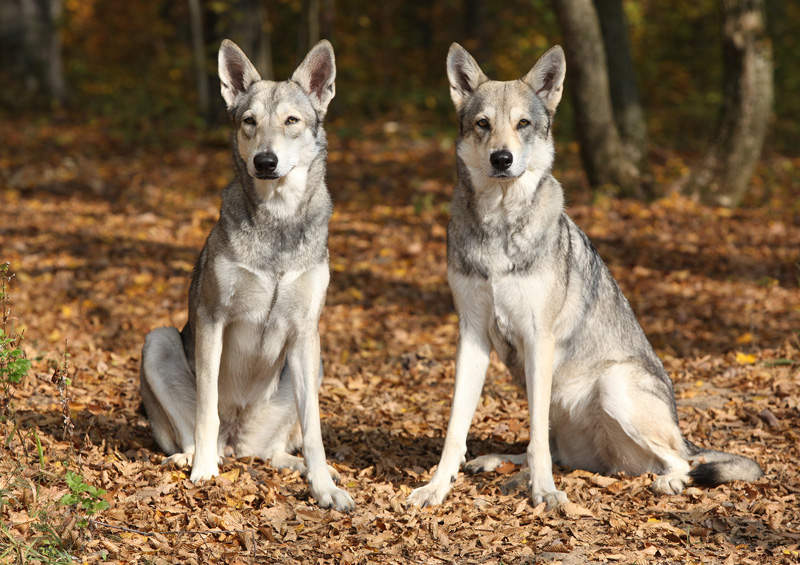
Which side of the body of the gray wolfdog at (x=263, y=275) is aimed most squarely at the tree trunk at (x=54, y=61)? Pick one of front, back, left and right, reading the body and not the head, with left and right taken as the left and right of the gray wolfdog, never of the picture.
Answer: back

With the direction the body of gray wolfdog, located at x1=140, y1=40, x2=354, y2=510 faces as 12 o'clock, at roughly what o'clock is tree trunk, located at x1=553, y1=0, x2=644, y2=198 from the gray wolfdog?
The tree trunk is roughly at 7 o'clock from the gray wolfdog.

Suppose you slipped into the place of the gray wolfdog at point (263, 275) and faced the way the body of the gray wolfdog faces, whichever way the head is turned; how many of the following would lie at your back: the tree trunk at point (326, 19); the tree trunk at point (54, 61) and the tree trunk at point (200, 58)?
3

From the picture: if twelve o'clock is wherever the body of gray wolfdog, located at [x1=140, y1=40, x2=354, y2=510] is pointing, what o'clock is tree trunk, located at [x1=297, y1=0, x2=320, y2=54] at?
The tree trunk is roughly at 6 o'clock from the gray wolfdog.

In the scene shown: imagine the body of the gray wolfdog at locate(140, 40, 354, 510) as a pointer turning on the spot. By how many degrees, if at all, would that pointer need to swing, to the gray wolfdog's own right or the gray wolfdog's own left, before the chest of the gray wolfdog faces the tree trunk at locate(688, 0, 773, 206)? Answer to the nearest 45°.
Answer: approximately 135° to the gray wolfdog's own left

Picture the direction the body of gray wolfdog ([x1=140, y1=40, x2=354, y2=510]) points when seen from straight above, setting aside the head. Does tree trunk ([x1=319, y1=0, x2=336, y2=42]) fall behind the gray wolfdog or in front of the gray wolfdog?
behind

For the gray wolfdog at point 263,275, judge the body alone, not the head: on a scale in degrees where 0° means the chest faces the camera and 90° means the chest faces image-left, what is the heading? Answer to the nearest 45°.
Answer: approximately 0°

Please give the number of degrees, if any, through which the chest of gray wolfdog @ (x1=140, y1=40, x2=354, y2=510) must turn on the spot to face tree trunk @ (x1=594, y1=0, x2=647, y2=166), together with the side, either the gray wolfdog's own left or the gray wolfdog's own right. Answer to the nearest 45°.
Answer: approximately 135° to the gray wolfdog's own left

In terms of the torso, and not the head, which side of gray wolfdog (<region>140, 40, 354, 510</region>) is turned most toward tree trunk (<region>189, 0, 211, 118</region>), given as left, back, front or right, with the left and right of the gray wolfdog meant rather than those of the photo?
back
